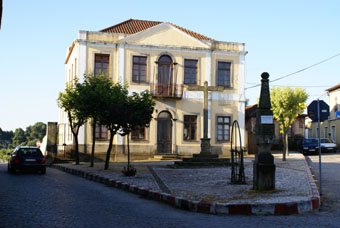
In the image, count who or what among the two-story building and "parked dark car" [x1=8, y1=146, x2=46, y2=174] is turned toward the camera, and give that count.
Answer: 1

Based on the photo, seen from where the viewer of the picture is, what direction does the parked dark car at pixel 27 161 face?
facing away from the viewer

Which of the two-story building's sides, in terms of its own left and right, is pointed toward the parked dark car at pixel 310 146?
left

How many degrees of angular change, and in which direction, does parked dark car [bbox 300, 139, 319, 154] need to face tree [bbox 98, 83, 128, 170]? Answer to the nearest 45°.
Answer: approximately 45° to its right

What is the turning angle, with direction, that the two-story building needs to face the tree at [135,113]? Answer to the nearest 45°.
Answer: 0° — it already faces it

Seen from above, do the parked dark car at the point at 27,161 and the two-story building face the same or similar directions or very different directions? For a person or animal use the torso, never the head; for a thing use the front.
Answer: very different directions

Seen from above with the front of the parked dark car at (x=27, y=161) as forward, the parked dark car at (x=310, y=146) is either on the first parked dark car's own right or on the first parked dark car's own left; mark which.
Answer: on the first parked dark car's own right

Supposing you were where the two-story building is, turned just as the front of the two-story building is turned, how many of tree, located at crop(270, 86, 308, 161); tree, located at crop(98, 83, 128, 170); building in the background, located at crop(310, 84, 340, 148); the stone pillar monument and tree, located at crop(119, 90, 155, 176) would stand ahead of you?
3

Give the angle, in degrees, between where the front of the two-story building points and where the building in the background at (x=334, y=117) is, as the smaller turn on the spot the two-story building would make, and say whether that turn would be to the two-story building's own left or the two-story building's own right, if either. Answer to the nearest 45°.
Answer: approximately 135° to the two-story building's own left

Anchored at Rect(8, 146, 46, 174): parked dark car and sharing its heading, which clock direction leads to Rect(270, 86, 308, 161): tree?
The tree is roughly at 2 o'clock from the parked dark car.

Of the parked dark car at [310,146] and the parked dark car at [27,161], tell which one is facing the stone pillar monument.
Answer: the parked dark car at [310,146]
